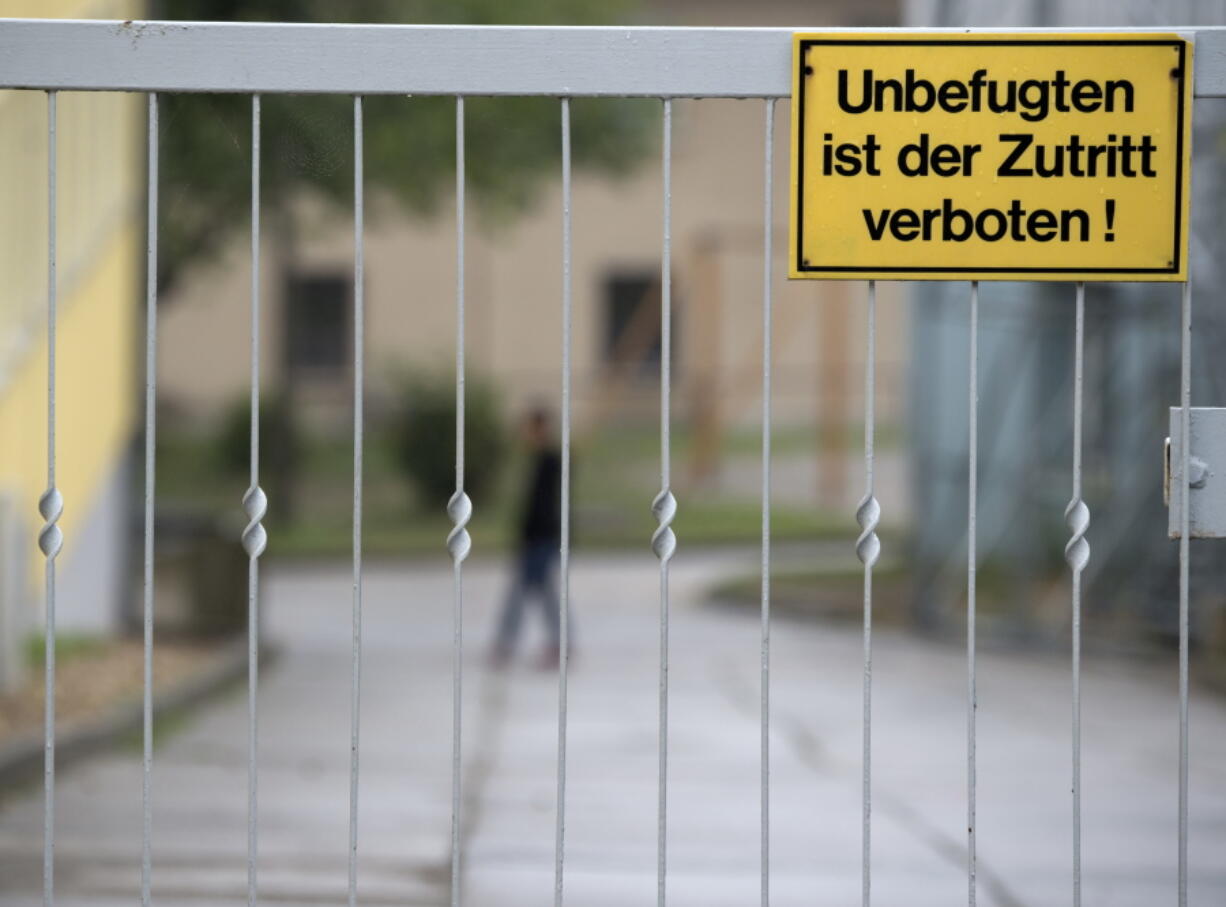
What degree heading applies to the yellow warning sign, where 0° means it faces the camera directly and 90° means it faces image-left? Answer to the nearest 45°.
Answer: approximately 0°

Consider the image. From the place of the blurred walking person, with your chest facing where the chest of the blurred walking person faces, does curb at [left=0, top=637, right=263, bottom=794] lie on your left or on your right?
on your left

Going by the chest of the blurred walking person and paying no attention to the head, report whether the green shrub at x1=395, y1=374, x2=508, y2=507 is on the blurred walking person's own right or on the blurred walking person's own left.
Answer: on the blurred walking person's own right

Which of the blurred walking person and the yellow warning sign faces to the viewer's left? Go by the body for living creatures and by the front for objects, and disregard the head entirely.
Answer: the blurred walking person

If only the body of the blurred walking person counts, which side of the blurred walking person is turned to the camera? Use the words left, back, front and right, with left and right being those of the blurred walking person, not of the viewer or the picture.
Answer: left

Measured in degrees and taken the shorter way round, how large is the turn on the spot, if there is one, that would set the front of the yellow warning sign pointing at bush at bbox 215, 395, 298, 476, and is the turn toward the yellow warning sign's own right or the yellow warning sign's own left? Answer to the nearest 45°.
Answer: approximately 135° to the yellow warning sign's own right

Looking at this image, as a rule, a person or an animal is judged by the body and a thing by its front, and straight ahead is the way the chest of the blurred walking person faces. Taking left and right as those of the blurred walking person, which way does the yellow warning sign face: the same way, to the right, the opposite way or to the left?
to the left

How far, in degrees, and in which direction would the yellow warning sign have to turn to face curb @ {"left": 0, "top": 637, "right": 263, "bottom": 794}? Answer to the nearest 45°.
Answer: approximately 135° to its right

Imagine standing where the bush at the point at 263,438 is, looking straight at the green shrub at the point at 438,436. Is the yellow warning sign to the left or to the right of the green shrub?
right

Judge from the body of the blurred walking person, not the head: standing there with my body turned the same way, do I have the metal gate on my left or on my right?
on my left

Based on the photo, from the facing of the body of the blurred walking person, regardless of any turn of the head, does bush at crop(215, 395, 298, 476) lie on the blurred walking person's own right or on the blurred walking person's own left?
on the blurred walking person's own right

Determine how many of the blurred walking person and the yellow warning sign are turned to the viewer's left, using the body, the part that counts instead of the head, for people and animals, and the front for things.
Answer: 1

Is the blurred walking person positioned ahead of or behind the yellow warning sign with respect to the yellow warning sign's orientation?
behind
